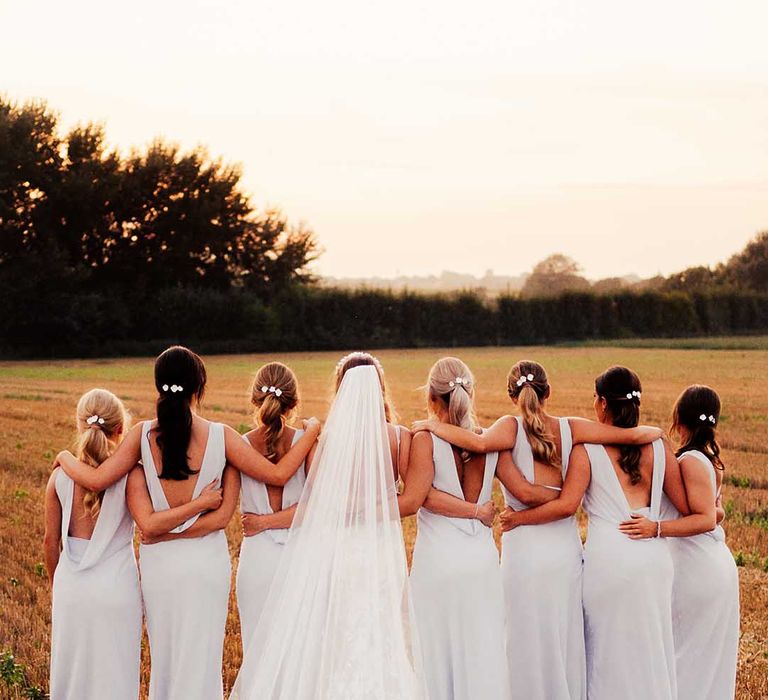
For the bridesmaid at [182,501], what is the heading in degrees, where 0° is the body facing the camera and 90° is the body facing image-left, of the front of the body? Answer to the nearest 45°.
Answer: approximately 180°

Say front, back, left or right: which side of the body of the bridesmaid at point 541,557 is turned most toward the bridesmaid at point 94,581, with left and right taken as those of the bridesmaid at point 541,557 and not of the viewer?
left

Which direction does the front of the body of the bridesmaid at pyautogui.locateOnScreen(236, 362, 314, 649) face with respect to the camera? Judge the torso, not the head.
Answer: away from the camera

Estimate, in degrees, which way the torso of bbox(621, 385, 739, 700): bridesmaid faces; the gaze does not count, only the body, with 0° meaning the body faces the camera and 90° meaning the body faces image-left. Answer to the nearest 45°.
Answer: approximately 135°

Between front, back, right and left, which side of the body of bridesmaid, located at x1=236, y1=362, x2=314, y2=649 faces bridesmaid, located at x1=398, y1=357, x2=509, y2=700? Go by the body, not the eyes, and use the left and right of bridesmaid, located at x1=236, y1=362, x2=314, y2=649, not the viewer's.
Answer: right

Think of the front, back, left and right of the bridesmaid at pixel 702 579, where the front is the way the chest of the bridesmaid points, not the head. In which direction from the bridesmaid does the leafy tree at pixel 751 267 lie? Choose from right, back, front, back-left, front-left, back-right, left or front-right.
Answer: front-right

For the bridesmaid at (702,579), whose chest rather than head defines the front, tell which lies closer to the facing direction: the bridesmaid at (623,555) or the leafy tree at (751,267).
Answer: the leafy tree

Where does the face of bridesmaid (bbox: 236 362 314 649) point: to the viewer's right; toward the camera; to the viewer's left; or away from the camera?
away from the camera

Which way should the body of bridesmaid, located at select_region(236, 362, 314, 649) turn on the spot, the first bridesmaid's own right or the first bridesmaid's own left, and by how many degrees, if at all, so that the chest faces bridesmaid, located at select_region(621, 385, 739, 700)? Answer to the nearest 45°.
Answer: approximately 90° to the first bridesmaid's own right

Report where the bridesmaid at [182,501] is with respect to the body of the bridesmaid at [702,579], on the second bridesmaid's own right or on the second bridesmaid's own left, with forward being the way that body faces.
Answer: on the second bridesmaid's own left

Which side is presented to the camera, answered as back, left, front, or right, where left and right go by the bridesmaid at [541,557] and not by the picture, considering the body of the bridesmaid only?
back

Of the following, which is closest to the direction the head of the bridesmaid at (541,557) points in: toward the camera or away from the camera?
away from the camera
